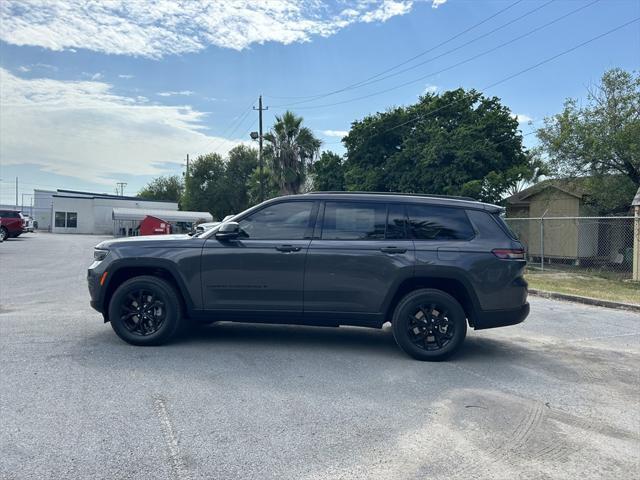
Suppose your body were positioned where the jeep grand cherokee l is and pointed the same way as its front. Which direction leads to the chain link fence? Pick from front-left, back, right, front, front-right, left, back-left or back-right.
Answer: back-right

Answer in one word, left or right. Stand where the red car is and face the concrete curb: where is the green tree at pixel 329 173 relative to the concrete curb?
left

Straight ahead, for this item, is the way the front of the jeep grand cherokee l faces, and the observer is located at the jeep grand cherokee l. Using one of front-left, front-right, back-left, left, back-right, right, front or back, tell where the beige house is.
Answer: back-right

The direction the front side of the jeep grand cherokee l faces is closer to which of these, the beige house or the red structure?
the red structure

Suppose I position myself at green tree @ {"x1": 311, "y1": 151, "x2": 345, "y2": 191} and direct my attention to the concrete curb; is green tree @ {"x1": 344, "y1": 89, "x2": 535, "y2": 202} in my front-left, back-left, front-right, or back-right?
front-left

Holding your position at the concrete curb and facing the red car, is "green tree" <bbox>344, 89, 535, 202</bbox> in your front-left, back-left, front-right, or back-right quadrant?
front-right

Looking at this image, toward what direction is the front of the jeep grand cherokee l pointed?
to the viewer's left

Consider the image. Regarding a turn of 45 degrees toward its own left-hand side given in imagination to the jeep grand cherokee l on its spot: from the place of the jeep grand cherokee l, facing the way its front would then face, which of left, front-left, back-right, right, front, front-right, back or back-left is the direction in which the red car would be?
right

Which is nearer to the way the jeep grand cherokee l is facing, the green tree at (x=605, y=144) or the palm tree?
the palm tree

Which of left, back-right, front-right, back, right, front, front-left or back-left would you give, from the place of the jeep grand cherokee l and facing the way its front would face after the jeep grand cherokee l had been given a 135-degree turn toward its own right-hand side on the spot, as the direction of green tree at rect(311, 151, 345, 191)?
front-left

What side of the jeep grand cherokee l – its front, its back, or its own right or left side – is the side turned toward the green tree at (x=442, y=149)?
right

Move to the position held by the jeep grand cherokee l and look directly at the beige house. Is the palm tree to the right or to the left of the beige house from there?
left

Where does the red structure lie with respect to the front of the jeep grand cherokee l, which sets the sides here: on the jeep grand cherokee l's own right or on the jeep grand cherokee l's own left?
on the jeep grand cherokee l's own right

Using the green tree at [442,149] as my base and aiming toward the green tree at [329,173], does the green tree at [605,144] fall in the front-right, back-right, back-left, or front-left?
back-left

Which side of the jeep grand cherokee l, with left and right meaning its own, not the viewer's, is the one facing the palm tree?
right
